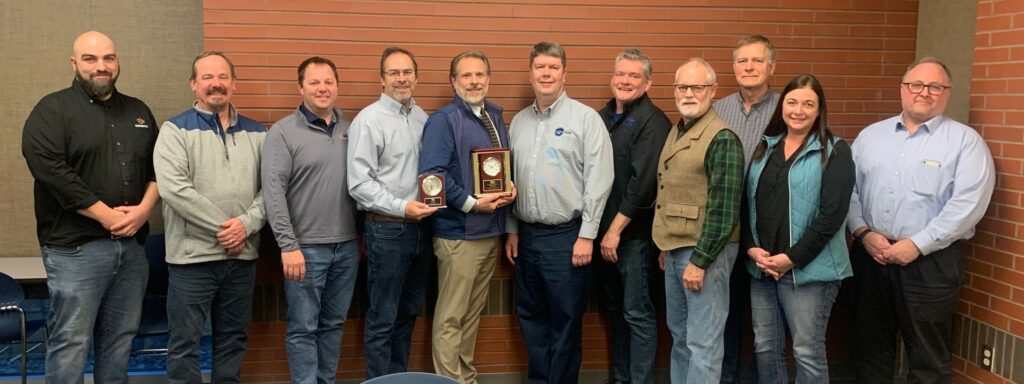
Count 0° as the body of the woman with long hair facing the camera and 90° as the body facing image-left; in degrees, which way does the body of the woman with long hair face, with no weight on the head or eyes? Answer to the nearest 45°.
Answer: approximately 45°

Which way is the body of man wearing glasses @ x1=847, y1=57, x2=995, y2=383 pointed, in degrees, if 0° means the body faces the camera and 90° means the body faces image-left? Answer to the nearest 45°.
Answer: approximately 45°

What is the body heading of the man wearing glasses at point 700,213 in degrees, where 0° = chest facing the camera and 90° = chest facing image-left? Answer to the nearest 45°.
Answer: approximately 45°
